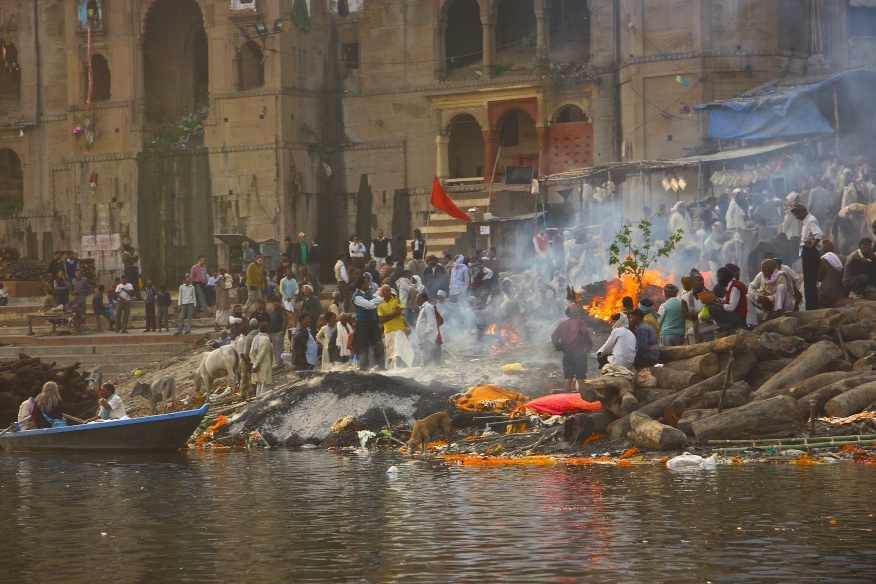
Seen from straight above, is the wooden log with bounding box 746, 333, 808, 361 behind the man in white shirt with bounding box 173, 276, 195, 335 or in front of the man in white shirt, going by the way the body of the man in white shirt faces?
in front

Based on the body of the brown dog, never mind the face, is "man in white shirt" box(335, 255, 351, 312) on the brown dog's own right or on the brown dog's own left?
on the brown dog's own right

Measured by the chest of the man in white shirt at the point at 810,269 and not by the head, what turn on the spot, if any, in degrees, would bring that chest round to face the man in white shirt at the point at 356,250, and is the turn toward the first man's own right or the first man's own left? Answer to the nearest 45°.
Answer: approximately 45° to the first man's own right

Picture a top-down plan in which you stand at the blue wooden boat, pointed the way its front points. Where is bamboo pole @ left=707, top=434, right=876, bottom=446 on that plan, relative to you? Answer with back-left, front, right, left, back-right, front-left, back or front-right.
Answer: front-right

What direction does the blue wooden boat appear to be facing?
to the viewer's right

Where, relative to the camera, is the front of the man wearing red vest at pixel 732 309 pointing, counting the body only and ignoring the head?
to the viewer's left

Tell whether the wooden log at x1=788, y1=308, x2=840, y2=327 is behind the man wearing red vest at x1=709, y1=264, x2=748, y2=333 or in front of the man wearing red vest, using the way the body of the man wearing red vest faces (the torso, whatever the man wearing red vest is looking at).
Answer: behind

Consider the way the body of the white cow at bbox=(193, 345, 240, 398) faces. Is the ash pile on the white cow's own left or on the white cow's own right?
on the white cow's own left

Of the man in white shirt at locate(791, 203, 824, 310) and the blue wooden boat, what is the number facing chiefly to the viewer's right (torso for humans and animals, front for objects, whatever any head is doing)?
1
